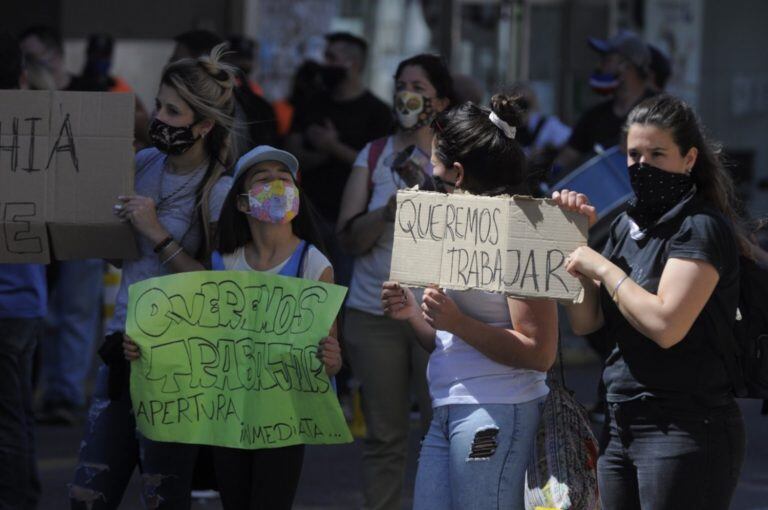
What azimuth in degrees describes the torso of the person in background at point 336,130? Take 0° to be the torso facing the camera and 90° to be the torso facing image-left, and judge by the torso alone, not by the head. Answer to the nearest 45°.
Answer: approximately 45°

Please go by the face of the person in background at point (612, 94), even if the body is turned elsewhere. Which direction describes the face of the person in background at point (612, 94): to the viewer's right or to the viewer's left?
to the viewer's left

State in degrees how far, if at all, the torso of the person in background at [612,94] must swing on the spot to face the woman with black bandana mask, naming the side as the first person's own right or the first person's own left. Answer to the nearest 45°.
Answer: approximately 90° to the first person's own left

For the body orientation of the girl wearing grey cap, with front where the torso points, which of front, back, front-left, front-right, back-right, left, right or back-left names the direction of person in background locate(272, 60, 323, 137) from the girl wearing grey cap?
back

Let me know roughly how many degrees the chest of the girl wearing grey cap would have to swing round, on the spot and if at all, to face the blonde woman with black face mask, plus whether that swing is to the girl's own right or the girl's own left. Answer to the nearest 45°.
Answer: approximately 135° to the girl's own right
